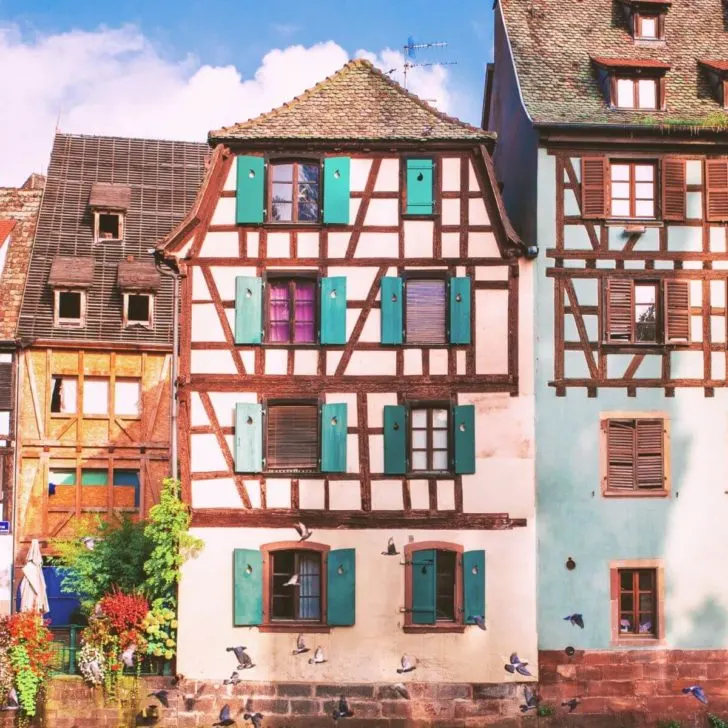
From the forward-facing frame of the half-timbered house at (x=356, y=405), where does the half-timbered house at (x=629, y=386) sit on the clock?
the half-timbered house at (x=629, y=386) is roughly at 9 o'clock from the half-timbered house at (x=356, y=405).

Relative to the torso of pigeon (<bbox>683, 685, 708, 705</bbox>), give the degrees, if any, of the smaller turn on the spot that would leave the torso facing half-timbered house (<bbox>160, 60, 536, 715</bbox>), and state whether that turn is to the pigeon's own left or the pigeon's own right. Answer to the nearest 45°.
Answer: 0° — it already faces it

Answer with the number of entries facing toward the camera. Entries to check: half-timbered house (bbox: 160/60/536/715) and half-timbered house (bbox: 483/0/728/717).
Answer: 2

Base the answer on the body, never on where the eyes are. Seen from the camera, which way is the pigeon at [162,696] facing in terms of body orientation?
to the viewer's left

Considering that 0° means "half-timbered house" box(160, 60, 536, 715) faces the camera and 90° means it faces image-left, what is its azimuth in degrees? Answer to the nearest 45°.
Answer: approximately 0°

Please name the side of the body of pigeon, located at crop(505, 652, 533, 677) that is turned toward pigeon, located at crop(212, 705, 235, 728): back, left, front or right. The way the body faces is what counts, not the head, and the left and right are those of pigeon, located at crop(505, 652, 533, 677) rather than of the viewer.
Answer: back

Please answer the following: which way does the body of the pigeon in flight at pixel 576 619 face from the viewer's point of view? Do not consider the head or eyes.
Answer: to the viewer's left

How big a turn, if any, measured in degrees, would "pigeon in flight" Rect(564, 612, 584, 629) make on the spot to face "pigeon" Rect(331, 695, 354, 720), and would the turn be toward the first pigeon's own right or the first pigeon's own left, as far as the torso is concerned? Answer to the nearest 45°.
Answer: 0° — it already faces it

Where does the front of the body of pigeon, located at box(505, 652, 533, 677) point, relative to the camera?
to the viewer's right

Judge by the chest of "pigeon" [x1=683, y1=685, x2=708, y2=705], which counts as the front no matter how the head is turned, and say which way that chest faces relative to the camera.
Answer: to the viewer's left
